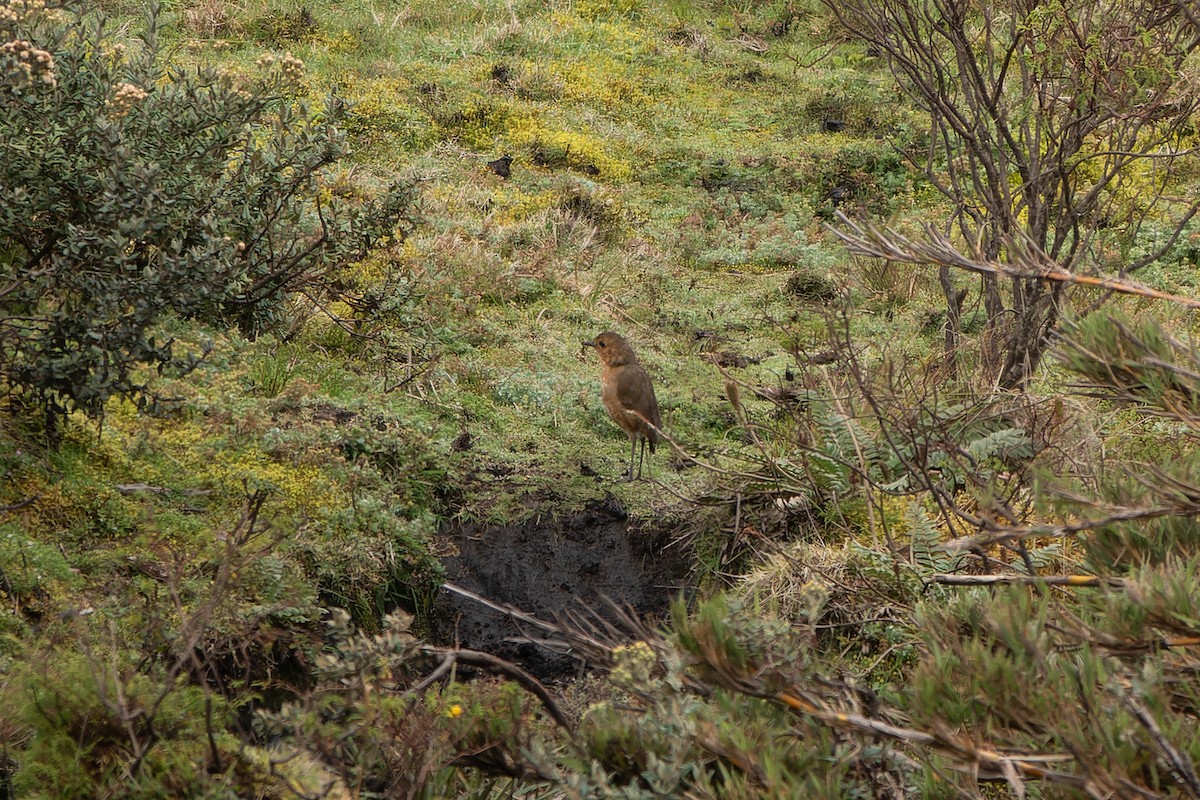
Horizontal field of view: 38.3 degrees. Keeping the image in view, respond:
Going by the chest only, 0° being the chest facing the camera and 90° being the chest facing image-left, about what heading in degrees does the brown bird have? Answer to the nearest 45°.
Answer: approximately 90°

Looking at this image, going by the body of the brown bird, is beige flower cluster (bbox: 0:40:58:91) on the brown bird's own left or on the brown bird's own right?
on the brown bird's own right

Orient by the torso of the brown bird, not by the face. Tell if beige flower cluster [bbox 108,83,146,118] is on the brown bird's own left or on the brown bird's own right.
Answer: on the brown bird's own right
